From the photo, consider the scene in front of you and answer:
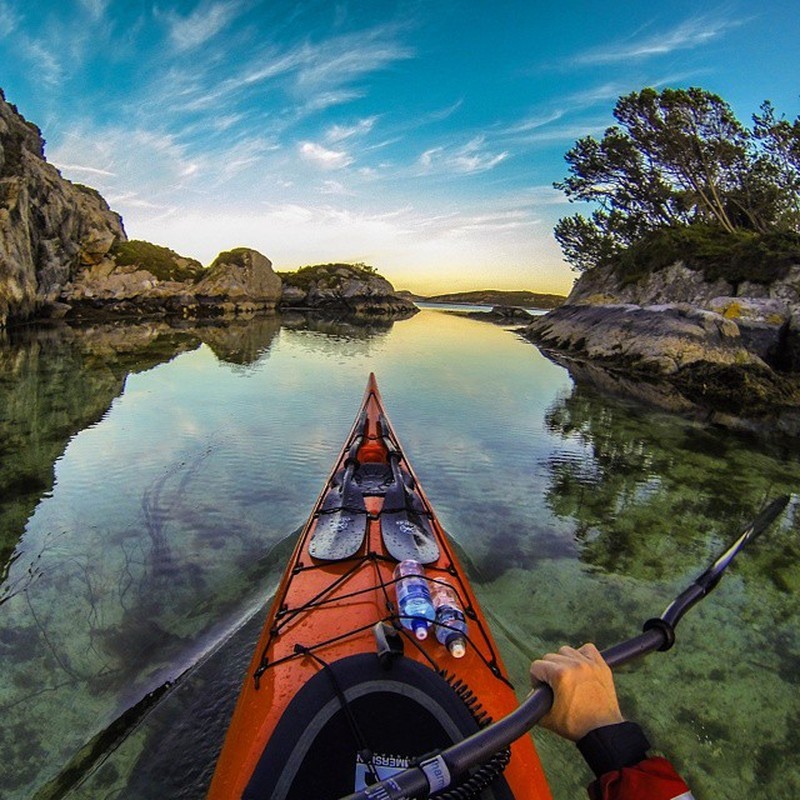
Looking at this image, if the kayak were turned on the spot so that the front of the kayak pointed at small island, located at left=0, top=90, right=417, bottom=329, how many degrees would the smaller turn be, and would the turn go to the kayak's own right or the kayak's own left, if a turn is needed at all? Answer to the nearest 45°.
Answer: approximately 45° to the kayak's own left

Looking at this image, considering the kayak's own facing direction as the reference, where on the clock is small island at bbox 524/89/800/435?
The small island is roughly at 1 o'clock from the kayak.

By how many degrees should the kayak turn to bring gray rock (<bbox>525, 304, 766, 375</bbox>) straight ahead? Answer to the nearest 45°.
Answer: approximately 45° to its right

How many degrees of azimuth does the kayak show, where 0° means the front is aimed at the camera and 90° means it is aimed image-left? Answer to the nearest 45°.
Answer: approximately 180°

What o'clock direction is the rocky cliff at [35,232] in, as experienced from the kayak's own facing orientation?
The rocky cliff is roughly at 11 o'clock from the kayak.

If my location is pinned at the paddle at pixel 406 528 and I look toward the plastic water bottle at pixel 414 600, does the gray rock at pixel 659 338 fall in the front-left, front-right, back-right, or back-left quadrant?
back-left

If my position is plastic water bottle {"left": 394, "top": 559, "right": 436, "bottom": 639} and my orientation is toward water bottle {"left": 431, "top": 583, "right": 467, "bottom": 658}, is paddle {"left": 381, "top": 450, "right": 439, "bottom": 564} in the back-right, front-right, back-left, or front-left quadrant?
back-left
